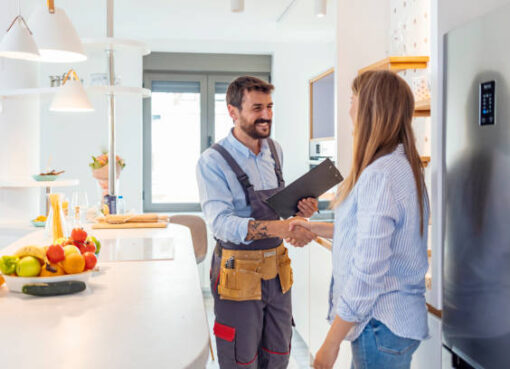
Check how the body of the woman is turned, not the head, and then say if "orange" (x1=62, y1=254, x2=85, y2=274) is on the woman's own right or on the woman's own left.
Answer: on the woman's own left

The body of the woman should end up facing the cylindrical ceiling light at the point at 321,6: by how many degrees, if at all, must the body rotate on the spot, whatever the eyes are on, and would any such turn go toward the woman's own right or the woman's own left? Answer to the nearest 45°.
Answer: approximately 45° to the woman's own right

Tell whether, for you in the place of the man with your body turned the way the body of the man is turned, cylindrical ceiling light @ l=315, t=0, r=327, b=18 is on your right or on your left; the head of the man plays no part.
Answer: on your left

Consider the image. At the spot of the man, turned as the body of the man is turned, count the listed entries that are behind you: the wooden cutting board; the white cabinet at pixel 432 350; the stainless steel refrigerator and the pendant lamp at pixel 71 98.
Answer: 2

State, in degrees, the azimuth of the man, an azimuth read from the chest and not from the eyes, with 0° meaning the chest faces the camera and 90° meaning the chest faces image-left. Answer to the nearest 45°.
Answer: approximately 315°

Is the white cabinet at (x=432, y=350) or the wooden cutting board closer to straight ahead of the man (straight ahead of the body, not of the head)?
the white cabinet

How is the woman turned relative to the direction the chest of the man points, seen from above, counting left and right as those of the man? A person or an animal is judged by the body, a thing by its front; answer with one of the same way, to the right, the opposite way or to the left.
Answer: the opposite way

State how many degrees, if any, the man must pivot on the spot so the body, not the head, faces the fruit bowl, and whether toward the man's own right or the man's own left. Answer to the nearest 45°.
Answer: approximately 90° to the man's own right

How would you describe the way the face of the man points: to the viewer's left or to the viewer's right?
to the viewer's right

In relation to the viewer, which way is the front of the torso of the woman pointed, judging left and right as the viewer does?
facing away from the viewer and to the left of the viewer

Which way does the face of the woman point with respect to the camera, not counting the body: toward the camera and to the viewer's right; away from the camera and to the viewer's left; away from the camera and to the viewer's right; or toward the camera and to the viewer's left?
away from the camera and to the viewer's left

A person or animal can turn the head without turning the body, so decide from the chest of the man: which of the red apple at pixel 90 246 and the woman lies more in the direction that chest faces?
the woman

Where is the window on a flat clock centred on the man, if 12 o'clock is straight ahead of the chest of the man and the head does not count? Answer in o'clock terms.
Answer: The window is roughly at 7 o'clock from the man.

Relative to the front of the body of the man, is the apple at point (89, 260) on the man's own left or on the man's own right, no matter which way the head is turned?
on the man's own right
